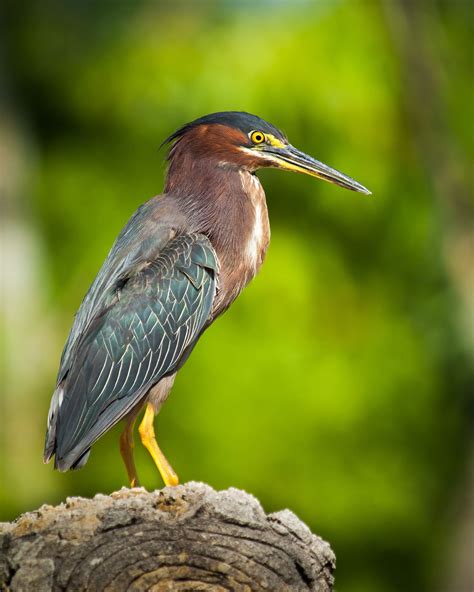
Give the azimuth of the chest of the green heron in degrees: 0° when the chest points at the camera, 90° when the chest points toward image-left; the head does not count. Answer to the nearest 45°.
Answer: approximately 270°
